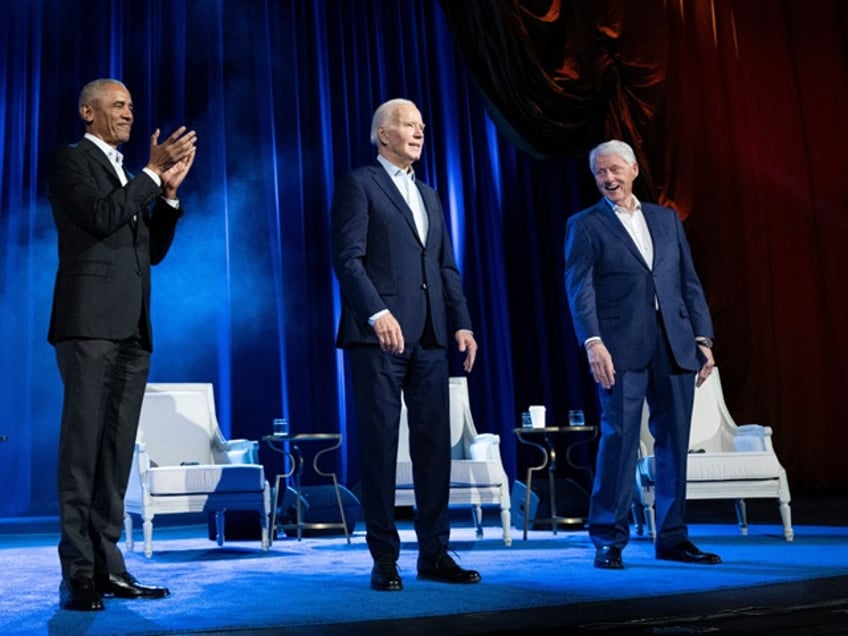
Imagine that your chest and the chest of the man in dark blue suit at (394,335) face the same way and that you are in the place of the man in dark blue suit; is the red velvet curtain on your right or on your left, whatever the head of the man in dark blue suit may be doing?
on your left

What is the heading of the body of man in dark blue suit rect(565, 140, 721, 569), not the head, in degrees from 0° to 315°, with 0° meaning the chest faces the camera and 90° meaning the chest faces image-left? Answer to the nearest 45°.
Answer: approximately 315°

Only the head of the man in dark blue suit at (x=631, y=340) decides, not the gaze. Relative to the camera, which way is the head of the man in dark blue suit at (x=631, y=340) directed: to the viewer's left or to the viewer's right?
to the viewer's left

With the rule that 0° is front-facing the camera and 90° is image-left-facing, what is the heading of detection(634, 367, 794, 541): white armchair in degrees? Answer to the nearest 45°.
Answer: approximately 315°

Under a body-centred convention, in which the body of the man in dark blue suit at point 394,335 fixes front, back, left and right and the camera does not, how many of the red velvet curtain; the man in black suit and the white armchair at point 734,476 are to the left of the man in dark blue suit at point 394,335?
2

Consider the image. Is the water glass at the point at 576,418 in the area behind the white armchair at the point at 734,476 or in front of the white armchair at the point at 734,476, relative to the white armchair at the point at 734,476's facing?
behind
